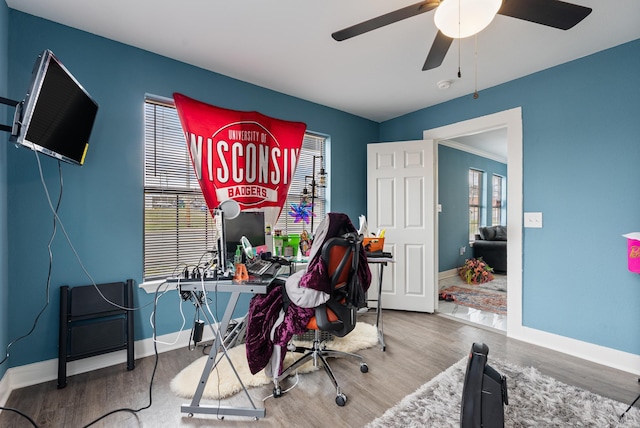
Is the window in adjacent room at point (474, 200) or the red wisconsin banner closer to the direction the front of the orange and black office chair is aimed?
the red wisconsin banner

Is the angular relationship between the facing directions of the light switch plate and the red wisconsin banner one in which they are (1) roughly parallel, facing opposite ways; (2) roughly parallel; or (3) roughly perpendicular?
roughly perpendicular

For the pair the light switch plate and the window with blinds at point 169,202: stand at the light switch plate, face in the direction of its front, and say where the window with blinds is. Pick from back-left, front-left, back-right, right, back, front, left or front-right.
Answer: front-right

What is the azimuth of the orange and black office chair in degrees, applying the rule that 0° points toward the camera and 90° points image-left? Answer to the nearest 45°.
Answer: approximately 135°

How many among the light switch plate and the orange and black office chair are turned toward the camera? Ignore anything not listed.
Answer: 1

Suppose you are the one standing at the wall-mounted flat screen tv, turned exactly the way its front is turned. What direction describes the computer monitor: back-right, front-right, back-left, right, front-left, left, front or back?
front-left

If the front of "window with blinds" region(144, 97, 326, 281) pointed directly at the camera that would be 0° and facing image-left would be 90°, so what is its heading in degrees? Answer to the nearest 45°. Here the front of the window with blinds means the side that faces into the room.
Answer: approximately 315°

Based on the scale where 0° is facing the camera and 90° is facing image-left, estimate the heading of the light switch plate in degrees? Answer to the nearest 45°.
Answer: approximately 0°

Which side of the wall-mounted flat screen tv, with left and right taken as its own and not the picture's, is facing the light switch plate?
front

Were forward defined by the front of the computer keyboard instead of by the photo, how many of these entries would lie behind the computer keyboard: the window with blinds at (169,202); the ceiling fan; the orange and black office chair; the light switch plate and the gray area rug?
1

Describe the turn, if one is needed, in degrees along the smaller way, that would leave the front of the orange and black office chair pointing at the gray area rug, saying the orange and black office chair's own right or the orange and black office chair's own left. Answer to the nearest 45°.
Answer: approximately 135° to the orange and black office chair's own right

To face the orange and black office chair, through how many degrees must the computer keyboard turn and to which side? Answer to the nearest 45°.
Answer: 0° — it already faces it
